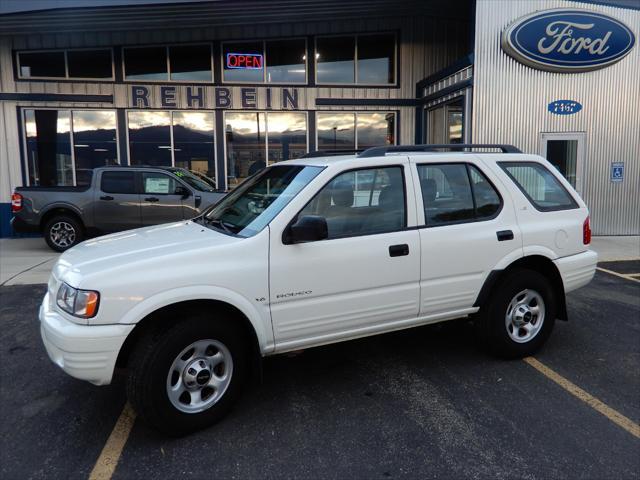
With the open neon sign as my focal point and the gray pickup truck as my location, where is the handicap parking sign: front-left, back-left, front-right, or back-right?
front-right

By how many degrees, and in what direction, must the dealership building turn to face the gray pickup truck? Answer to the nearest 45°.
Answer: approximately 45° to its right

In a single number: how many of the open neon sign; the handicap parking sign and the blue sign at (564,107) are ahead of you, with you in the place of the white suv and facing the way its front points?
0

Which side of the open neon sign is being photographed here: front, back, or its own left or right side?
front

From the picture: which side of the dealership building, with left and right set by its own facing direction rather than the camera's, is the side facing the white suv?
front

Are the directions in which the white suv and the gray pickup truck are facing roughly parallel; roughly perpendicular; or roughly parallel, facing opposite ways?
roughly parallel, facing opposite ways

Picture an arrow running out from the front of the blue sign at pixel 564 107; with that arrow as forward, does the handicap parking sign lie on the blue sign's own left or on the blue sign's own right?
on the blue sign's own left

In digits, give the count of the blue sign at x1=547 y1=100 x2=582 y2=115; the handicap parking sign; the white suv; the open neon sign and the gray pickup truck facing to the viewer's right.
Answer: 1

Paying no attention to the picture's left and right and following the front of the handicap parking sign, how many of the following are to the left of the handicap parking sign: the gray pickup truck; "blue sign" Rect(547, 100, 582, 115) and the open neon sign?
0

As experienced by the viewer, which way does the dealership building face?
facing the viewer

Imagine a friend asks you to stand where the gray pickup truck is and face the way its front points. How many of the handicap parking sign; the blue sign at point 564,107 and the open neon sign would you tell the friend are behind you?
0

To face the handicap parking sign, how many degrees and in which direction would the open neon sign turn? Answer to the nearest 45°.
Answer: approximately 90° to its left

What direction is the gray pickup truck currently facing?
to the viewer's right

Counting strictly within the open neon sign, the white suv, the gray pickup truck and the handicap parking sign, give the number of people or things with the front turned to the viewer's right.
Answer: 1

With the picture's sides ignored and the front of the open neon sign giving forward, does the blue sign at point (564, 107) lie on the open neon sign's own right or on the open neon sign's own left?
on the open neon sign's own left

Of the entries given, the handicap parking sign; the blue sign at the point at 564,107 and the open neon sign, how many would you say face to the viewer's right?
0

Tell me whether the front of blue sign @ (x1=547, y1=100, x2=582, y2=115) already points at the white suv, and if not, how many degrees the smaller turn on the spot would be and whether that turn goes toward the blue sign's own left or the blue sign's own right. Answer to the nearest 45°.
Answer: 0° — it already faces it
